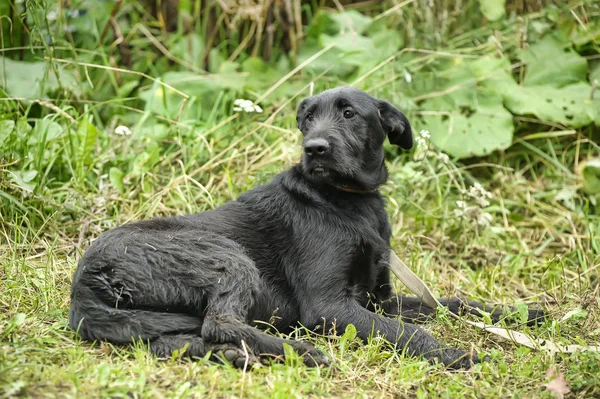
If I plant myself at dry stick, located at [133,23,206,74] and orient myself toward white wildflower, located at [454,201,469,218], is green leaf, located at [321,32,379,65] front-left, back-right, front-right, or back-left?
front-left

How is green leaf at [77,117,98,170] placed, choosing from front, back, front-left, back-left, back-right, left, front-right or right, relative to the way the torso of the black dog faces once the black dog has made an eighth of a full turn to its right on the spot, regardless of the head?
back

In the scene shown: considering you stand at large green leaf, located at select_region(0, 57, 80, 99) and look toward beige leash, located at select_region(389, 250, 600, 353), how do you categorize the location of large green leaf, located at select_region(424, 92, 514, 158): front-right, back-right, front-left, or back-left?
front-left

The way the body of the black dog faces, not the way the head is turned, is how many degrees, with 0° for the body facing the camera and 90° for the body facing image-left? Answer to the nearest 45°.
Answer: approximately 270°

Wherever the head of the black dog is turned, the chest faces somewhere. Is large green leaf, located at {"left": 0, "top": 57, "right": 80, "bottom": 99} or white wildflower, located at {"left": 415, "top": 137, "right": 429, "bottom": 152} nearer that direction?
the white wildflower

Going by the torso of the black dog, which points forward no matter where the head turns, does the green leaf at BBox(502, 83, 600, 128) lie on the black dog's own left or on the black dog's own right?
on the black dog's own left

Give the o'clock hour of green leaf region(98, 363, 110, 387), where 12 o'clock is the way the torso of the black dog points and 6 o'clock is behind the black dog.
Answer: The green leaf is roughly at 4 o'clock from the black dog.

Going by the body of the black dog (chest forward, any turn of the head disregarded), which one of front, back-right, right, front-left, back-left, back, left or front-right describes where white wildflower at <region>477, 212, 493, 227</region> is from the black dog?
front-left

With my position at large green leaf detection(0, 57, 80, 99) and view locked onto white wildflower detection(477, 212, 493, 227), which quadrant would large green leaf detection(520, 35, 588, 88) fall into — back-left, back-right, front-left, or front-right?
front-left

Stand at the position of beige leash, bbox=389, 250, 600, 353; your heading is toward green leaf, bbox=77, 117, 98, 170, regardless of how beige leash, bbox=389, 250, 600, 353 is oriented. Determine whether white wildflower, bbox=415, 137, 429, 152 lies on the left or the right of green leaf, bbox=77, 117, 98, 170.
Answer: right

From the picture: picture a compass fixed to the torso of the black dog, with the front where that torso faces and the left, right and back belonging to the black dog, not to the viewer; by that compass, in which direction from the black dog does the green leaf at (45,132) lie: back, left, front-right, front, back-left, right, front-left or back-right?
back-left

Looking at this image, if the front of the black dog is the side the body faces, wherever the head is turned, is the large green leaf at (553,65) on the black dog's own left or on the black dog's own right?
on the black dog's own left

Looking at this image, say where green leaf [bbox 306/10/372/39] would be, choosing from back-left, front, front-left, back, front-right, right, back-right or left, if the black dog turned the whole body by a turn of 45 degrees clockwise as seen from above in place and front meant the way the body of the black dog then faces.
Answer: back-left

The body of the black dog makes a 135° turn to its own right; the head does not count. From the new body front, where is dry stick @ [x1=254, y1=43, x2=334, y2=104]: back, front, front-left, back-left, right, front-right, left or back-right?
back-right
